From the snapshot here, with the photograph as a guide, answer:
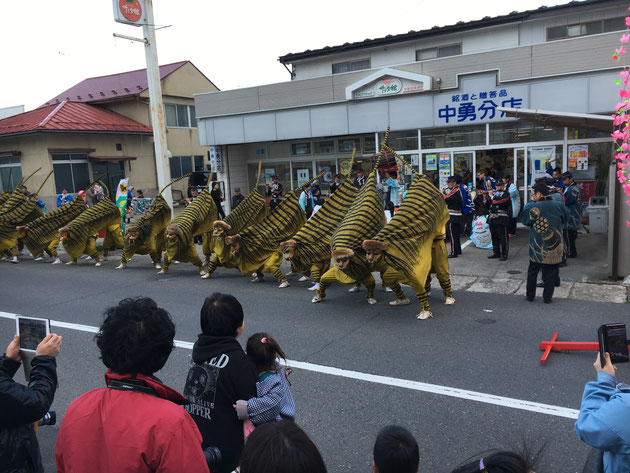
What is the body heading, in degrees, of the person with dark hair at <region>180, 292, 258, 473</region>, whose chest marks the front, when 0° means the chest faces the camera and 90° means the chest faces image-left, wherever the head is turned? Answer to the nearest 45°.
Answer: approximately 225°

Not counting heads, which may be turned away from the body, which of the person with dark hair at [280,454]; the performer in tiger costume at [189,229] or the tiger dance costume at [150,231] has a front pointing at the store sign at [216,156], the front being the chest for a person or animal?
the person with dark hair

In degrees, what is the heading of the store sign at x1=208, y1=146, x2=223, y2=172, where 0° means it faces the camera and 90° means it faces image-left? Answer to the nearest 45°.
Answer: approximately 0°

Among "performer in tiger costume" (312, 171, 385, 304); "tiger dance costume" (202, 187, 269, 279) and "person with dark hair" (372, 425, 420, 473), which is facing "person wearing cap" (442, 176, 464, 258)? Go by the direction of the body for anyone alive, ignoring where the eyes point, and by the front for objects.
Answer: the person with dark hair

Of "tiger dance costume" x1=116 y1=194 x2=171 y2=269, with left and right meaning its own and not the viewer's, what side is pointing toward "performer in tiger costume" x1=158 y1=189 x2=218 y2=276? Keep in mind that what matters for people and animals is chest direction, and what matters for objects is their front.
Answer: left

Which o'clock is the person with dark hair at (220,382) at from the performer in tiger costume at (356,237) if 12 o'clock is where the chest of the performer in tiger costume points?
The person with dark hair is roughly at 11 o'clock from the performer in tiger costume.

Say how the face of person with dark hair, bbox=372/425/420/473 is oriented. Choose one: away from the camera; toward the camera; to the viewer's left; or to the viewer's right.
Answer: away from the camera

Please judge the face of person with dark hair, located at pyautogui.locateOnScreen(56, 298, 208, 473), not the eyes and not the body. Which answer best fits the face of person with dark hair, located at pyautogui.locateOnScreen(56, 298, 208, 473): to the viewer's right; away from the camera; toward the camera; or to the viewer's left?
away from the camera

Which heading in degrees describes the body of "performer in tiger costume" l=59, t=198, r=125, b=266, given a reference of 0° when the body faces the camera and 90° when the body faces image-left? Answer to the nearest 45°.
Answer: approximately 45°

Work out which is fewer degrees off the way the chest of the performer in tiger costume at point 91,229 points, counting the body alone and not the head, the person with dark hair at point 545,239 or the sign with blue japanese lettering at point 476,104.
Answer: the person with dark hair

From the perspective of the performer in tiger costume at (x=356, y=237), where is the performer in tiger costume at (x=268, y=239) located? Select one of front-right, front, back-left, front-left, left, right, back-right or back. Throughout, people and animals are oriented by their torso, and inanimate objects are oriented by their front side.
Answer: right

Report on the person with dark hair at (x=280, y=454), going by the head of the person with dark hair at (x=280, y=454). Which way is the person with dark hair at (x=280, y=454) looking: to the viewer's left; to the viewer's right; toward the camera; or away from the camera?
away from the camera

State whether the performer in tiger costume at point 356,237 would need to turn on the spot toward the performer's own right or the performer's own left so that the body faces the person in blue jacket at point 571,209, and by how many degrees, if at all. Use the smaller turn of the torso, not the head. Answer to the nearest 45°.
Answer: approximately 180°

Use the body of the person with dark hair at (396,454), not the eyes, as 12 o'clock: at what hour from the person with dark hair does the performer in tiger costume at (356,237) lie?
The performer in tiger costume is roughly at 12 o'clock from the person with dark hair.
